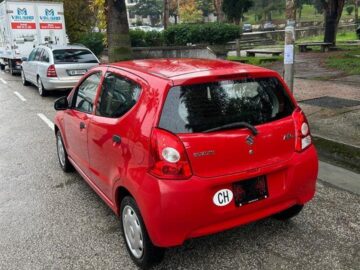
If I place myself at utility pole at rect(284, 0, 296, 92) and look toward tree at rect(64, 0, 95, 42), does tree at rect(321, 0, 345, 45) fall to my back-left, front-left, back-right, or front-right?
front-right

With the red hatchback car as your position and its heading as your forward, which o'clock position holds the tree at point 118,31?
The tree is roughly at 1 o'clock from the red hatchback car.

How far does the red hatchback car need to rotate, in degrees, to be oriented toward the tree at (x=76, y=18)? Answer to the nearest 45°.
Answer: approximately 45° to its right

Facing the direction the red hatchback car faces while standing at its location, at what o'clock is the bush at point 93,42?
The bush is roughly at 1 o'clock from the red hatchback car.

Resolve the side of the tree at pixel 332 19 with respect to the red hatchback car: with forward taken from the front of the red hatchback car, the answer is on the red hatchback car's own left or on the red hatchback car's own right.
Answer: on the red hatchback car's own right

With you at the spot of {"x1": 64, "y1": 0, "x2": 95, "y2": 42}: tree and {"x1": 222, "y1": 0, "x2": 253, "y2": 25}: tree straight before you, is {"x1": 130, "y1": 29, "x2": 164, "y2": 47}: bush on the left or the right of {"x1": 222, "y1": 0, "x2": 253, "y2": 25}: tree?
right

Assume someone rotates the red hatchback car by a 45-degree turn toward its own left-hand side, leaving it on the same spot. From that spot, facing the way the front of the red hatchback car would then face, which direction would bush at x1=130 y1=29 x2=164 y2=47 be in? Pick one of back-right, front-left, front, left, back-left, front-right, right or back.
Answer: right

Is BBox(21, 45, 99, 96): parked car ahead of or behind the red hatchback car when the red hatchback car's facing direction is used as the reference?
ahead

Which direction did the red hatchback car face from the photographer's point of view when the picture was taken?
facing away from the viewer and to the left of the viewer

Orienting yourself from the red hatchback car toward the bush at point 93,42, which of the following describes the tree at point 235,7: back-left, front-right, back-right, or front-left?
front-right

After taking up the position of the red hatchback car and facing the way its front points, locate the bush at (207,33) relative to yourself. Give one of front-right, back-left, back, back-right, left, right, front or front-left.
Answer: front-right

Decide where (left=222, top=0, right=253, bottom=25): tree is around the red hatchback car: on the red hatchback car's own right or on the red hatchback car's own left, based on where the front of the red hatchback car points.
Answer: on the red hatchback car's own right
